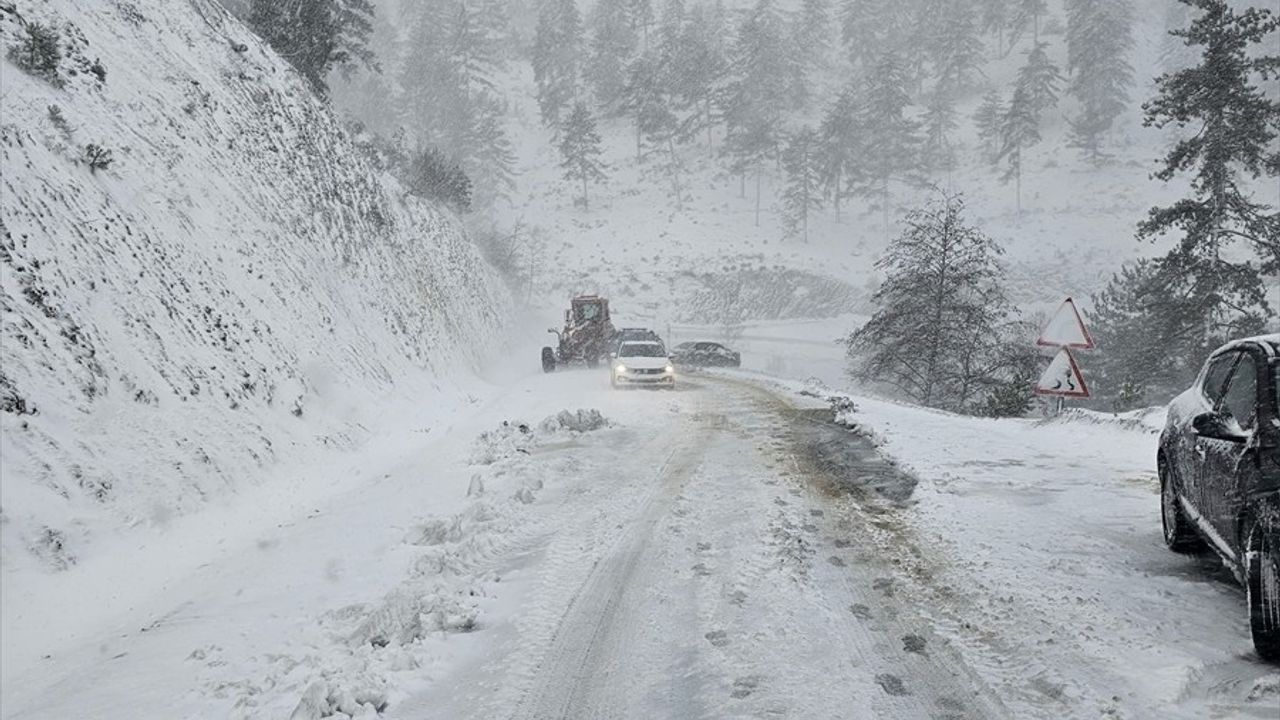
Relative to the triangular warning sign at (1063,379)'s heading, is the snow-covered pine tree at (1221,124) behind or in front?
behind

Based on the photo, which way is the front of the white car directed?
toward the camera

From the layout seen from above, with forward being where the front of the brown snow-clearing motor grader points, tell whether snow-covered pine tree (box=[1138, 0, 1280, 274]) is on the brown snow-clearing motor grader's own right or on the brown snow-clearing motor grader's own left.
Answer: on the brown snow-clearing motor grader's own left

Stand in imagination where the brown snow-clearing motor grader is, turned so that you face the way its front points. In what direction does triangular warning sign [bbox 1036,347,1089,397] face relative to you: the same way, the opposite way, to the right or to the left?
the same way

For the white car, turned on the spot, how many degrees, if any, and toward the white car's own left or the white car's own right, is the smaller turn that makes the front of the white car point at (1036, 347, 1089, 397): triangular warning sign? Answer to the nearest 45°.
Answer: approximately 45° to the white car's own left

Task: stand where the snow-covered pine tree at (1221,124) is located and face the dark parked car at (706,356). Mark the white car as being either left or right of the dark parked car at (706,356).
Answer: left

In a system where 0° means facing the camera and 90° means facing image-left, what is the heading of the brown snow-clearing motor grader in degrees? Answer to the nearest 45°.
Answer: approximately 45°

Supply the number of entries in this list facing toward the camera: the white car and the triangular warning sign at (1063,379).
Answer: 2

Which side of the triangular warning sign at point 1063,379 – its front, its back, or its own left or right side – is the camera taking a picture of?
front

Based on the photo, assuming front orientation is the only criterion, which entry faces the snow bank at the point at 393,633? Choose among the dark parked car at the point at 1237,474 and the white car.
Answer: the white car
